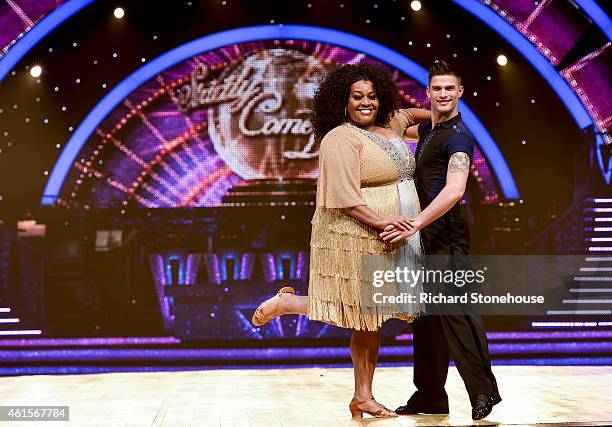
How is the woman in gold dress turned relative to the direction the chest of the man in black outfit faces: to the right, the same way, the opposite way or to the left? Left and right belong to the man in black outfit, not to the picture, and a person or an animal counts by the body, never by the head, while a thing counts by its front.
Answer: to the left

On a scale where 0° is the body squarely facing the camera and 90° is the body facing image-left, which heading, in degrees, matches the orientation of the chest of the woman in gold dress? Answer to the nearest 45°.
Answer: approximately 315°

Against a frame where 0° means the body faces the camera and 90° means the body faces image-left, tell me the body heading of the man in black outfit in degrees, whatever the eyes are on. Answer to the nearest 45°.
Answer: approximately 45°
